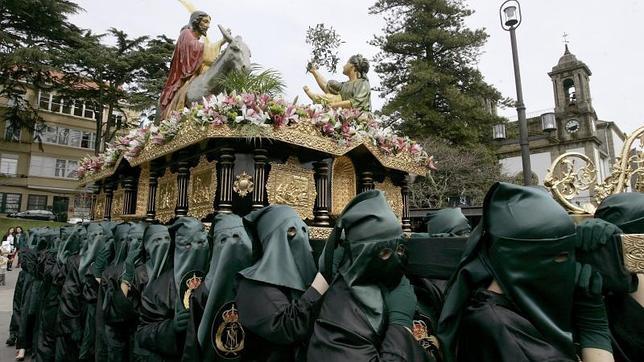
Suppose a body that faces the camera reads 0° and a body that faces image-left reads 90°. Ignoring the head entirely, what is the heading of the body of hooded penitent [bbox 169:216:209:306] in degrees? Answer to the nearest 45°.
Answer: approximately 315°

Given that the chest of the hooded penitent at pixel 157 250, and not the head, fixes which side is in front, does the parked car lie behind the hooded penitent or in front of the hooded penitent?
behind

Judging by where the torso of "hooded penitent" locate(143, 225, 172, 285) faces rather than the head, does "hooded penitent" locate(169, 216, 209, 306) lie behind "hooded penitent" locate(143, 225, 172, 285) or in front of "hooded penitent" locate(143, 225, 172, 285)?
in front

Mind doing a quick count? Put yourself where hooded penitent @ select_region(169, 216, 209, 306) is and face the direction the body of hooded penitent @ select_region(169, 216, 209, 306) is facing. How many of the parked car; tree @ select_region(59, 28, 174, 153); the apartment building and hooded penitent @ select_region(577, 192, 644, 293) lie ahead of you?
1

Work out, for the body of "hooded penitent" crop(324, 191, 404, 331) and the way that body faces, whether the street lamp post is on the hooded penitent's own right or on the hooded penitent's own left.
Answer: on the hooded penitent's own left

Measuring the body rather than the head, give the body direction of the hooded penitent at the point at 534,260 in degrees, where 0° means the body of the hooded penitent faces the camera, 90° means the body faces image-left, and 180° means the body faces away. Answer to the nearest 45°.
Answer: approximately 315°

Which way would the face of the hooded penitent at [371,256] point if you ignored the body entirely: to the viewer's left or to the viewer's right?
to the viewer's right

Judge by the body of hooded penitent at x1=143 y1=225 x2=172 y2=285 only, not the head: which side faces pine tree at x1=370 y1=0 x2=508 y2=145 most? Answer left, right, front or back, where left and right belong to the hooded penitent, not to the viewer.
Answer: left
